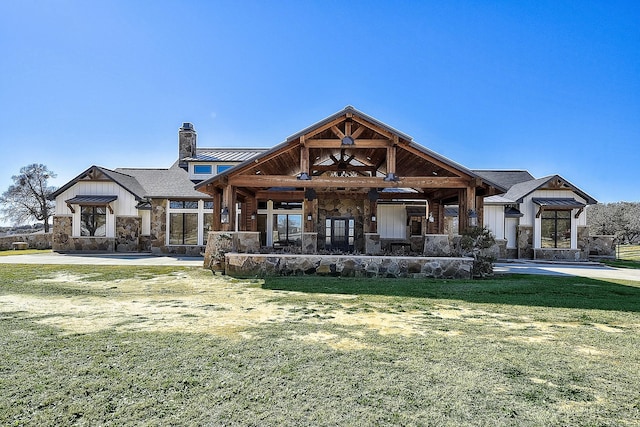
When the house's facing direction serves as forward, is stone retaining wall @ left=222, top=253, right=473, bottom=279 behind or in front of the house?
in front

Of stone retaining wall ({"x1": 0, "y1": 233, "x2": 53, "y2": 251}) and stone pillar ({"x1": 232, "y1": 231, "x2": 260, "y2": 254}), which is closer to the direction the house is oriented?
the stone pillar

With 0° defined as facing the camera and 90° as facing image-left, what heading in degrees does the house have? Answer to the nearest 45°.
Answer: approximately 0°

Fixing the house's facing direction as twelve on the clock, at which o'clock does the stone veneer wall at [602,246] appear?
The stone veneer wall is roughly at 9 o'clock from the house.

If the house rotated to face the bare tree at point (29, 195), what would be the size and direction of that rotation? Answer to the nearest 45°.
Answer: approximately 135° to its right

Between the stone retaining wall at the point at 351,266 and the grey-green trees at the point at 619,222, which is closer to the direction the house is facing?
the stone retaining wall
